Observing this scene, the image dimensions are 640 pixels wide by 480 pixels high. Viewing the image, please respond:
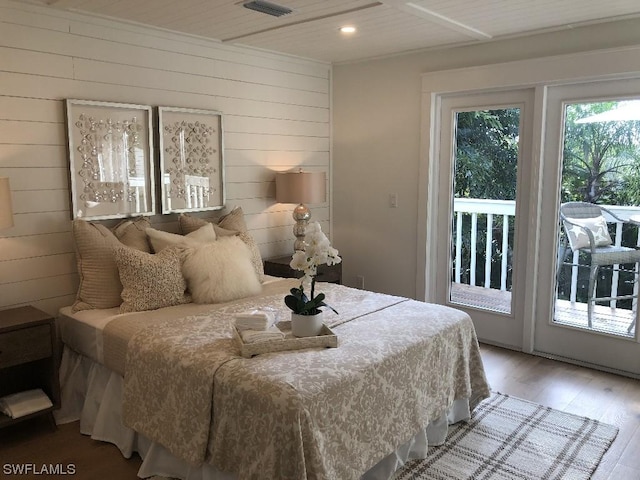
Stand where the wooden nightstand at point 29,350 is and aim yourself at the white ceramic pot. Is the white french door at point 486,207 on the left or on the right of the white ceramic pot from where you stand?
left

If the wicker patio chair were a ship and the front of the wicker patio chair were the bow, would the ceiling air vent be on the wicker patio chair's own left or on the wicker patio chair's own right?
on the wicker patio chair's own right

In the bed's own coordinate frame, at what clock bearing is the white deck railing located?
The white deck railing is roughly at 9 o'clock from the bed.

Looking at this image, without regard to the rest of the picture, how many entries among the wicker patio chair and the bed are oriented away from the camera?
0

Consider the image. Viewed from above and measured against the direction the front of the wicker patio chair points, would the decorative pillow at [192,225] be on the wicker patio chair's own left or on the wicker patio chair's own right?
on the wicker patio chair's own right

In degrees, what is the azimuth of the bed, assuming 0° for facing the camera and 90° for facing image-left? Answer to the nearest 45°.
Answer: approximately 315°

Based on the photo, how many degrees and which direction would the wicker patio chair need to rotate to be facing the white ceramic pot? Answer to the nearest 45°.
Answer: approximately 90° to its right

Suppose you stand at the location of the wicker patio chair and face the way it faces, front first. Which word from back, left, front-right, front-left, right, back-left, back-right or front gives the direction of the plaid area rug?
front-right

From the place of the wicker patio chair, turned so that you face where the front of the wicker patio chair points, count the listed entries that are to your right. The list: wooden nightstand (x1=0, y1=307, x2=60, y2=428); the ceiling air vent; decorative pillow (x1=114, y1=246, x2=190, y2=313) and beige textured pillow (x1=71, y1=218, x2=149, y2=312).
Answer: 4

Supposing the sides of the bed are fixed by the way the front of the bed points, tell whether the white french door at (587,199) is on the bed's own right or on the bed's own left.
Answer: on the bed's own left
